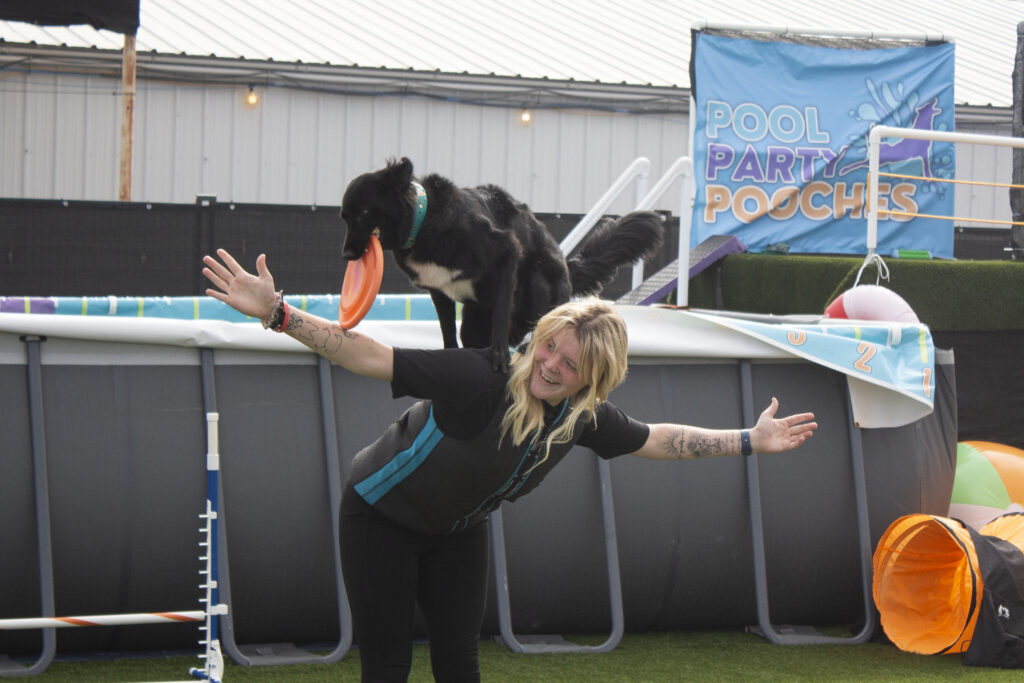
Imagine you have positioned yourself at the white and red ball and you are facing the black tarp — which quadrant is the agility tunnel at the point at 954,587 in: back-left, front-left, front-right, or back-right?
back-left

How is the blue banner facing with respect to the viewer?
toward the camera

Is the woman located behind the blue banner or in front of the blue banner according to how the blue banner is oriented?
in front

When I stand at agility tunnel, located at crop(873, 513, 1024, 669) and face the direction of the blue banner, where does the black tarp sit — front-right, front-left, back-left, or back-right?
front-left

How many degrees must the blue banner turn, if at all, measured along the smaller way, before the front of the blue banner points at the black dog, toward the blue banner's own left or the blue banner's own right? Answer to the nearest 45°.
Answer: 0° — it already faces it

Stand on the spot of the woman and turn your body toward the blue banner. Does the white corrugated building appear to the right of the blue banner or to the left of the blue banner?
left

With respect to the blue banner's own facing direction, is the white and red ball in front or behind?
in front

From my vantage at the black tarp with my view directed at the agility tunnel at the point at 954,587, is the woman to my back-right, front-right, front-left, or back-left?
front-right

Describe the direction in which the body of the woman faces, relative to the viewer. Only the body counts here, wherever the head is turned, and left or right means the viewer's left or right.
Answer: facing the viewer and to the right of the viewer

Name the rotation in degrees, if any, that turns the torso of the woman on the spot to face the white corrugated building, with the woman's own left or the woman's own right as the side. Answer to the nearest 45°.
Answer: approximately 135° to the woman's own left

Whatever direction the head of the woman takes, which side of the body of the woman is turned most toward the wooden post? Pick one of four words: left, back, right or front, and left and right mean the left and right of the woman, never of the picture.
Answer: back

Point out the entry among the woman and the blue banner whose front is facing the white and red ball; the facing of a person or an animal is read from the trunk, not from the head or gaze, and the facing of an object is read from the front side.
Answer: the blue banner

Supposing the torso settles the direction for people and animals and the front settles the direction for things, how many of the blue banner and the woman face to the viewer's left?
0
